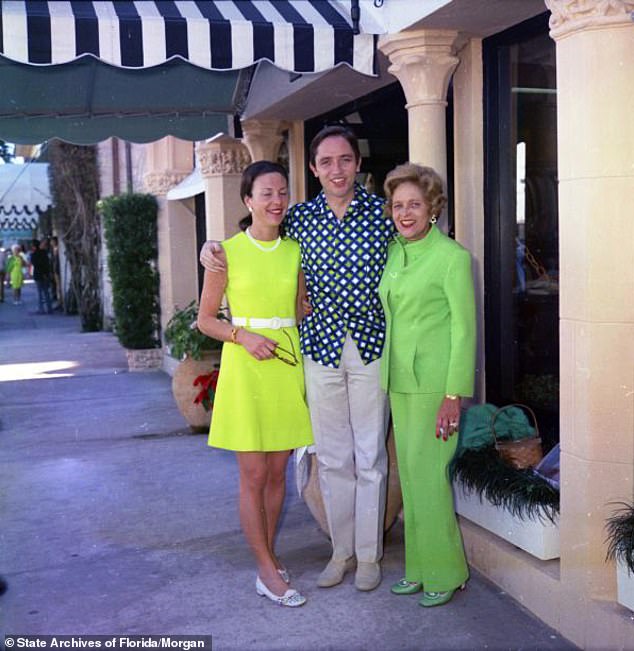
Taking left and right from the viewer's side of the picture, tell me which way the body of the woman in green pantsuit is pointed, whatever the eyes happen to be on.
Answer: facing the viewer and to the left of the viewer

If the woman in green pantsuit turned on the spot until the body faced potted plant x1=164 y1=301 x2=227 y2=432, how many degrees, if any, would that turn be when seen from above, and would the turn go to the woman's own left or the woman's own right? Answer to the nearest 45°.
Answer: approximately 90° to the woman's own right

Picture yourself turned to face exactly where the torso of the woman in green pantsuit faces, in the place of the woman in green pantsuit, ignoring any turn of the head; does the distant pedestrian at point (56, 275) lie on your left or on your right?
on your right

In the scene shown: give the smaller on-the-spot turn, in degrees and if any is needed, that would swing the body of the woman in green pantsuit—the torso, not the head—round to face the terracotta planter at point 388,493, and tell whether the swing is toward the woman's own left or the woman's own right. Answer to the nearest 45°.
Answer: approximately 135° to the woman's own right

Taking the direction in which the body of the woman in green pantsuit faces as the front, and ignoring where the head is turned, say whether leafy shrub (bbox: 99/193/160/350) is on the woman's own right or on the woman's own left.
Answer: on the woman's own right

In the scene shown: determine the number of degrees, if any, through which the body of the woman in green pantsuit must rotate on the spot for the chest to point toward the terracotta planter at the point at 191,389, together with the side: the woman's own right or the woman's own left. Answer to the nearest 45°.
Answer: approximately 90° to the woman's own right

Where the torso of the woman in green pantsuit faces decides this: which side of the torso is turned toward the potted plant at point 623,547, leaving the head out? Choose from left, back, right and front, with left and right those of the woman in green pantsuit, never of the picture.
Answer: left
